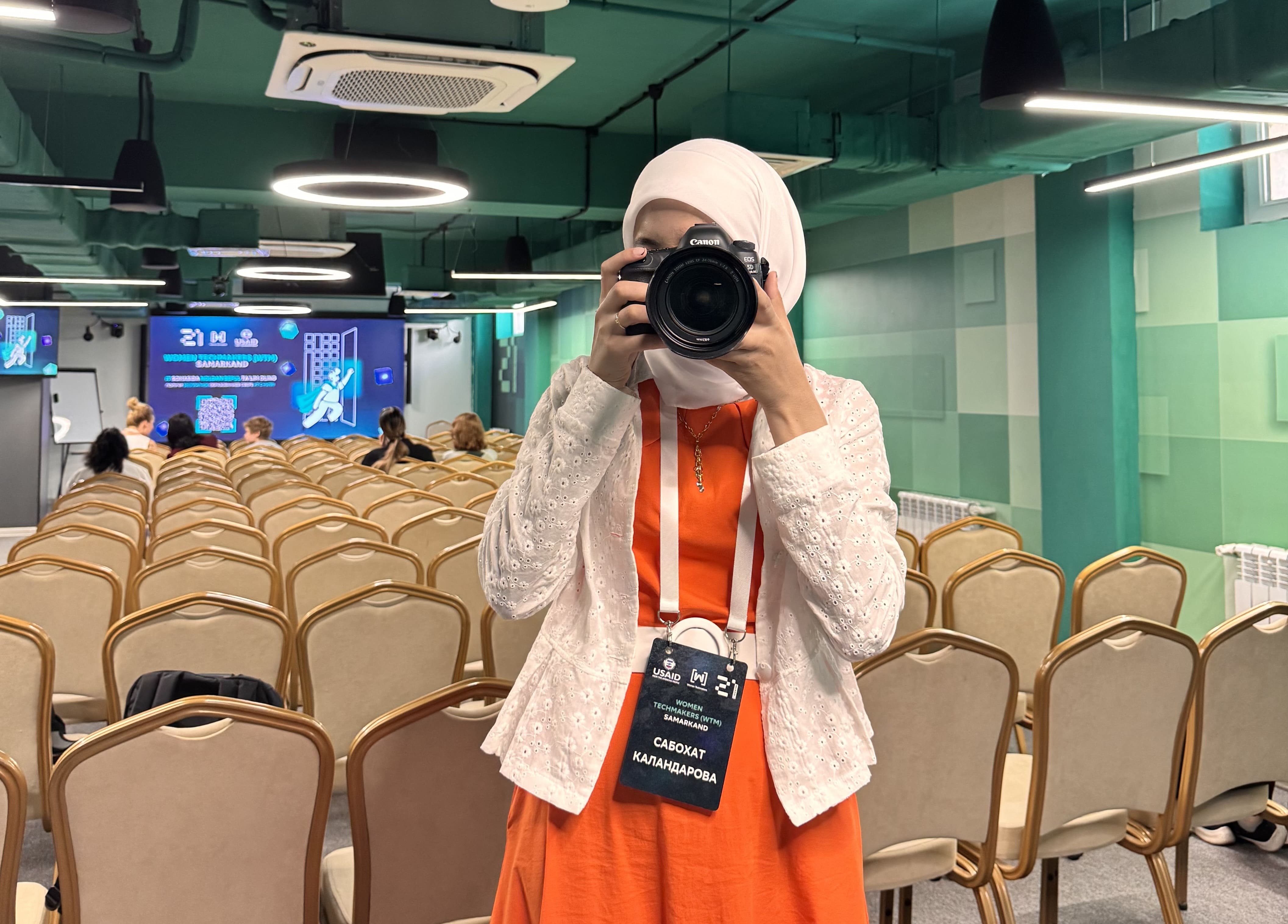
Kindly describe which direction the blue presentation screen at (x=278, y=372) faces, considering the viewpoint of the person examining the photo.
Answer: facing the viewer

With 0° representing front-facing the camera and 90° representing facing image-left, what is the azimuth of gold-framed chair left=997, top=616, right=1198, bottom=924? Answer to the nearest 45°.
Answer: approximately 135°

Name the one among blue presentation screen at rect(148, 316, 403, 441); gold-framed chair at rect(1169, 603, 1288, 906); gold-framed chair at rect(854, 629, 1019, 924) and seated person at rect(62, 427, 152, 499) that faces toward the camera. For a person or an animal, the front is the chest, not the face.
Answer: the blue presentation screen

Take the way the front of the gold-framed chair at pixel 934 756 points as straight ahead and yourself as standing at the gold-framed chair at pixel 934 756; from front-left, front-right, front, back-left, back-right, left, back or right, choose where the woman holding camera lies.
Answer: back-left

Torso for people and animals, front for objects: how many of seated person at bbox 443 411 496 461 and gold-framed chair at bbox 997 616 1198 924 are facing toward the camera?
0

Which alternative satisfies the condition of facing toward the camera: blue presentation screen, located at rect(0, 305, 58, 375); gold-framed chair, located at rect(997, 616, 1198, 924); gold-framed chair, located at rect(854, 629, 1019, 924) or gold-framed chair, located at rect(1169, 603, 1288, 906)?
the blue presentation screen

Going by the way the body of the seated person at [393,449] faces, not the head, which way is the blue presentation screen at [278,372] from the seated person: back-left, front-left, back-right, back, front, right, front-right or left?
front

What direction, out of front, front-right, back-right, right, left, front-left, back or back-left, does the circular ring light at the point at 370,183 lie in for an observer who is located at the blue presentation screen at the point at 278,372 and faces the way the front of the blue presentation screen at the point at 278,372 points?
front

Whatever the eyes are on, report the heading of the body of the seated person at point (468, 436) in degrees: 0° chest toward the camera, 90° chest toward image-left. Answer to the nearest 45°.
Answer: approximately 180°

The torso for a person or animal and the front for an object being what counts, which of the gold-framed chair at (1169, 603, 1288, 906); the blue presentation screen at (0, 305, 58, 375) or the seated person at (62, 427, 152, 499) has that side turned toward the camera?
the blue presentation screen

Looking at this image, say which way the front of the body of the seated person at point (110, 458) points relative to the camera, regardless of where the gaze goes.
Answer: away from the camera

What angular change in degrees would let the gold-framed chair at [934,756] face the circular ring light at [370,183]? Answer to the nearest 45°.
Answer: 0° — it already faces it

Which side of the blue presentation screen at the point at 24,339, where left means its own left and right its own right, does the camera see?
front

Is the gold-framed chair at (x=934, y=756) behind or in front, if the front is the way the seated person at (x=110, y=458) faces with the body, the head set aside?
behind
